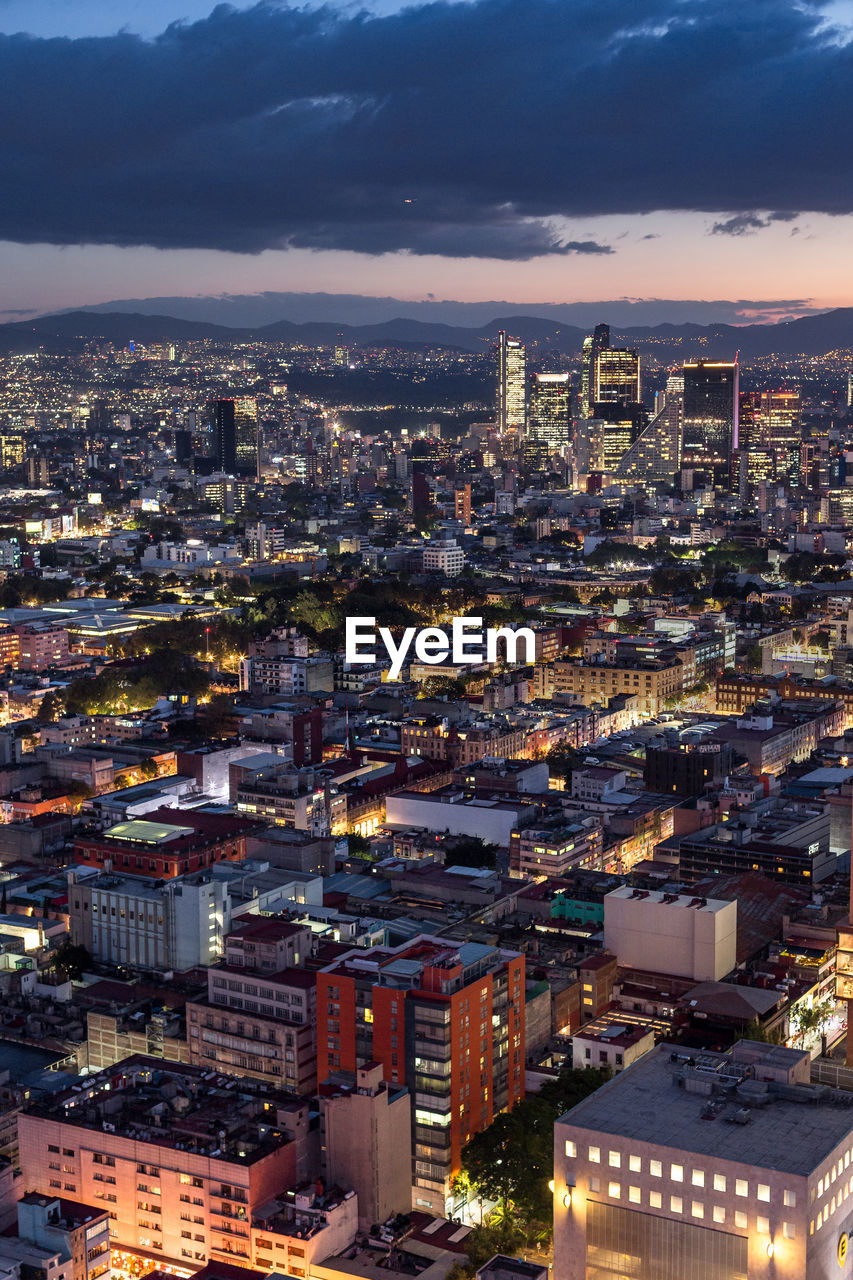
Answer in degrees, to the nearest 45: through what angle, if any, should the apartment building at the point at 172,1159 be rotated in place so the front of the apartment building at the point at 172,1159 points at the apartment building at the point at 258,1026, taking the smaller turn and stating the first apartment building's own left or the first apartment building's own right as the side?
approximately 135° to the first apartment building's own right

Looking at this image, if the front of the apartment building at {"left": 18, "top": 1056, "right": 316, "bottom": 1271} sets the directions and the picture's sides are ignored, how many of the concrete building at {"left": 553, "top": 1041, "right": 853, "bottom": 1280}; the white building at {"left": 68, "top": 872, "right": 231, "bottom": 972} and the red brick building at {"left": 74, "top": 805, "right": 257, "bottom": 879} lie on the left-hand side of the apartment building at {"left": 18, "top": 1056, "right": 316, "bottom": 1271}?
1

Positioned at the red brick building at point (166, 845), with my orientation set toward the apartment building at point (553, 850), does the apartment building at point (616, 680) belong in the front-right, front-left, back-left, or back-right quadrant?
front-left

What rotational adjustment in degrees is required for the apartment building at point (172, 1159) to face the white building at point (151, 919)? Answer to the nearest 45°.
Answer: approximately 135° to its right

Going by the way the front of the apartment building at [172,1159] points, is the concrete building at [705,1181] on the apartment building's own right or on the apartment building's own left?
on the apartment building's own left

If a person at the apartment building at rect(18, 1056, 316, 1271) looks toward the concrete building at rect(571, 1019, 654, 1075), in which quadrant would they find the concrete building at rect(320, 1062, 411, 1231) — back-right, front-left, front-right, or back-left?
front-right

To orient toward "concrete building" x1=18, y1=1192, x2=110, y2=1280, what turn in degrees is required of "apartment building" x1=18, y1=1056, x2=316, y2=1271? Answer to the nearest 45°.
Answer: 0° — it already faces it

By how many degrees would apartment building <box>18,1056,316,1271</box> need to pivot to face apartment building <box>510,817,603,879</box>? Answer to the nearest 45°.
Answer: approximately 180°

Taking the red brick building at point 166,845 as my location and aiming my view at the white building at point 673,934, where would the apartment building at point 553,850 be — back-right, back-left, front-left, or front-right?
front-left

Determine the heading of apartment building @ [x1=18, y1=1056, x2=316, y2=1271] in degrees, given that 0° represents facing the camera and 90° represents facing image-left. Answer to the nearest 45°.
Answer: approximately 45°

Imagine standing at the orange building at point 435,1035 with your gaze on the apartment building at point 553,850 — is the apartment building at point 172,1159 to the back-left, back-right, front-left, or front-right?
back-left

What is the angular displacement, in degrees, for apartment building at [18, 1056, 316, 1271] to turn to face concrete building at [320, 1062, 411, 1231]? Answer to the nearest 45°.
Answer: approximately 135° to its left

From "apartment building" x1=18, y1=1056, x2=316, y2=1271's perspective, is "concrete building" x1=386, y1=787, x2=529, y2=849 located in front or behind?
behind
